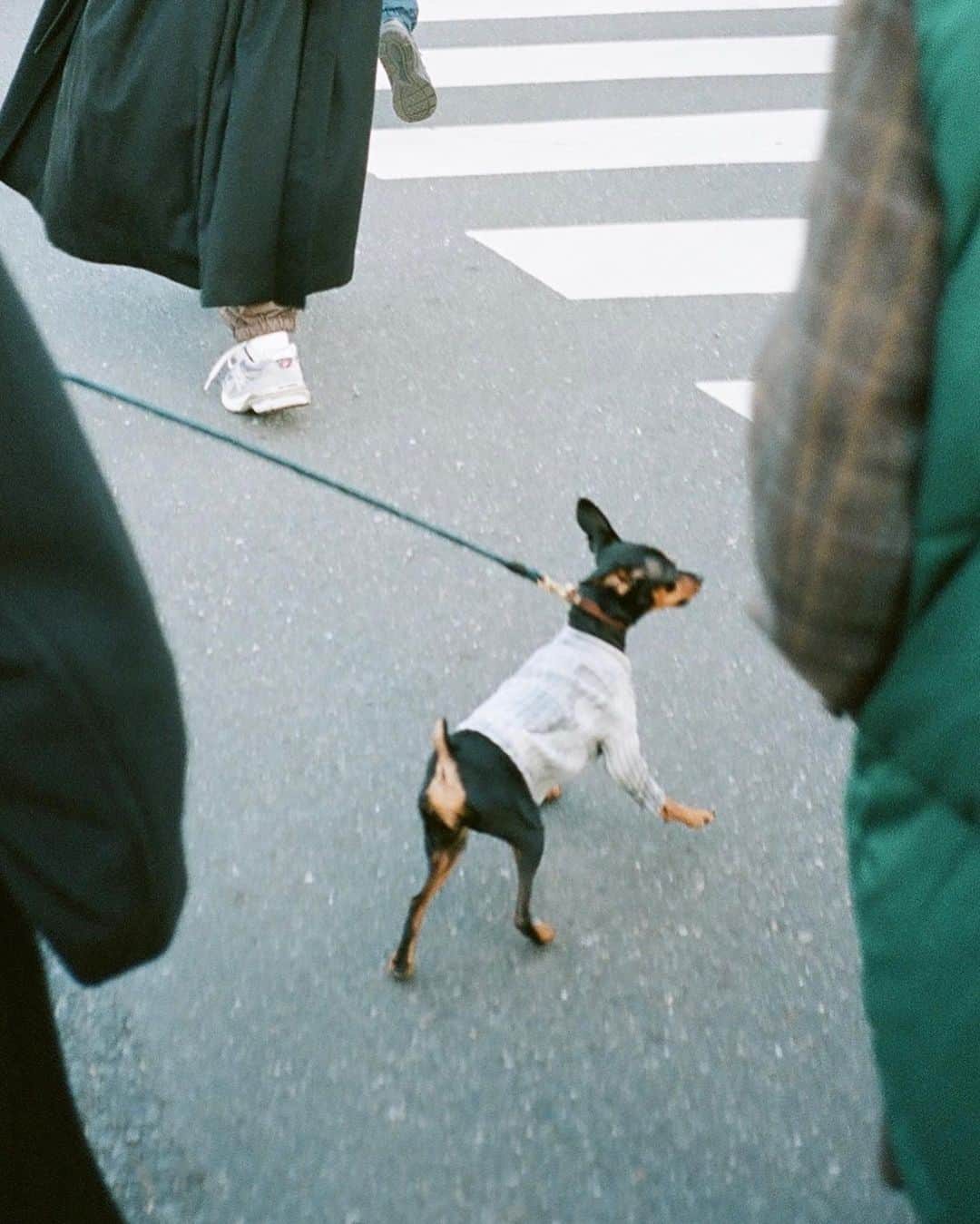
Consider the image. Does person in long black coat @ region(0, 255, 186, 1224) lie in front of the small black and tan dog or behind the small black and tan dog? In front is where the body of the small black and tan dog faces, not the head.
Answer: behind

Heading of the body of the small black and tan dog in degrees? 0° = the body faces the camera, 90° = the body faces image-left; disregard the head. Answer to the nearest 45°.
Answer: approximately 225°
